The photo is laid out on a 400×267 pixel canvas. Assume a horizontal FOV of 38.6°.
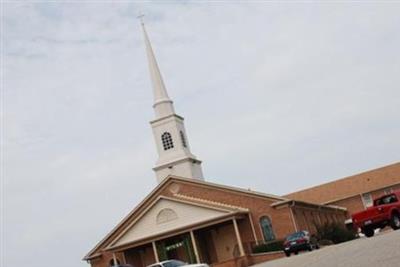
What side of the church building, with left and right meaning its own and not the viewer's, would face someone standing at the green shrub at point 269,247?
left

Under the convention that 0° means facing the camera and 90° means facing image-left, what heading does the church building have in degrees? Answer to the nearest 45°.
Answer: approximately 45°

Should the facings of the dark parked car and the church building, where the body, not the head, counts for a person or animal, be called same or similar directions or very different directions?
very different directions
